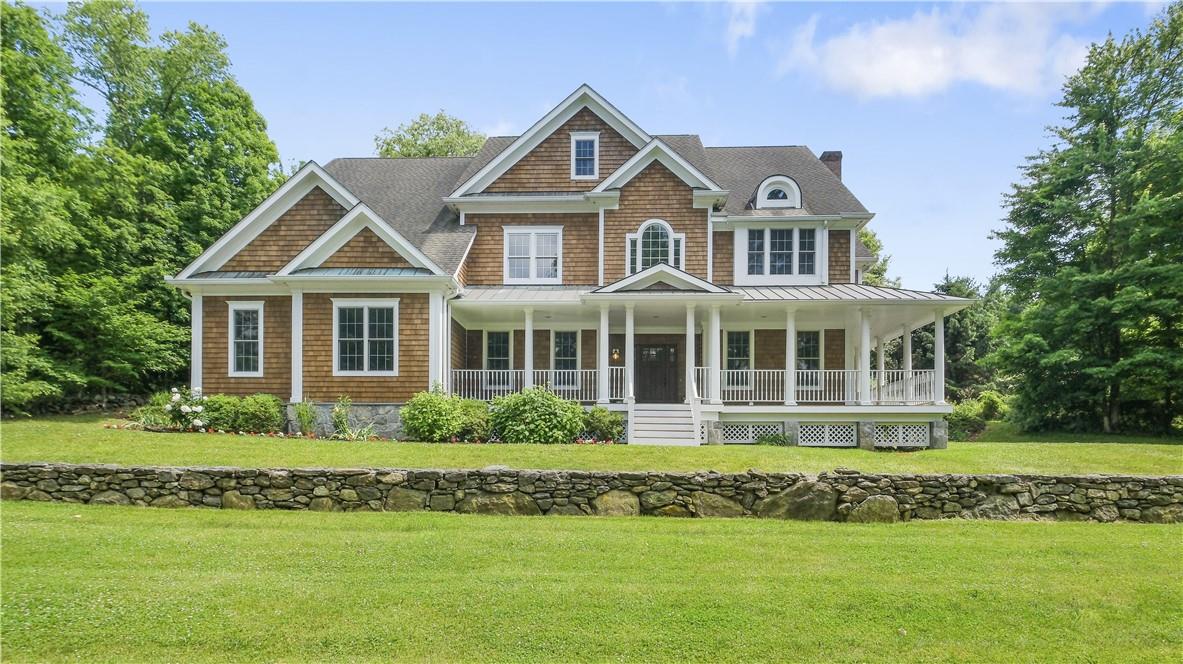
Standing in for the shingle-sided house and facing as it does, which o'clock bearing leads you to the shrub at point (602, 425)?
The shrub is roughly at 12 o'clock from the shingle-sided house.

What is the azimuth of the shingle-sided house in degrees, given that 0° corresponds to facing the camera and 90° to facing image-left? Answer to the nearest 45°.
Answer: approximately 0°

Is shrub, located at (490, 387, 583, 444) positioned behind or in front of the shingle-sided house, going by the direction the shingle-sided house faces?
in front

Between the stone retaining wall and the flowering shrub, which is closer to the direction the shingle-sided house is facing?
the stone retaining wall

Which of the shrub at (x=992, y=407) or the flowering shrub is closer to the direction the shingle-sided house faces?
the flowering shrub
